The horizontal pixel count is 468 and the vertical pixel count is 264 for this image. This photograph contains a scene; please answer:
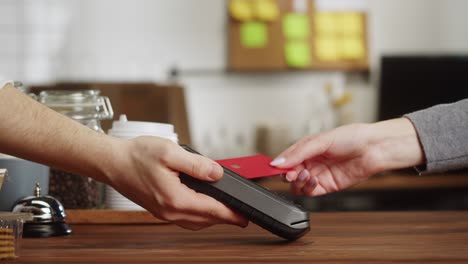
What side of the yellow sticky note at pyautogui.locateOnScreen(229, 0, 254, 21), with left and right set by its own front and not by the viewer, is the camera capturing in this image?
front

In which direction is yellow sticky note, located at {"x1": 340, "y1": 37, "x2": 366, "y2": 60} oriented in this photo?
toward the camera

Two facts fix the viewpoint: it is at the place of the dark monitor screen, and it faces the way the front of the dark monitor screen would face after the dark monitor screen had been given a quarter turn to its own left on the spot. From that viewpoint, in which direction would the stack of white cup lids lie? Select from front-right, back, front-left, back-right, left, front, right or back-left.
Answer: right

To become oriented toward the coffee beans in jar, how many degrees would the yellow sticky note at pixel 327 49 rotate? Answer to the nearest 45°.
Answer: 0° — it already faces it

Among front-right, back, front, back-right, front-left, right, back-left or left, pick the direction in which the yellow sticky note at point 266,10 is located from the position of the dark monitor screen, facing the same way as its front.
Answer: right

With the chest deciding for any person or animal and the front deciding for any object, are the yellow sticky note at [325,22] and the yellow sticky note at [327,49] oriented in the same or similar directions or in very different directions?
same or similar directions

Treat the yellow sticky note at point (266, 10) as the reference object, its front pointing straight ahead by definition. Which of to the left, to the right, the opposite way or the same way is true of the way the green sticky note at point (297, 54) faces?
the same way

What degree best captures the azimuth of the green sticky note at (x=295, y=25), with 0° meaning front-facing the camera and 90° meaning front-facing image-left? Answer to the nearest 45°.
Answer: approximately 0°

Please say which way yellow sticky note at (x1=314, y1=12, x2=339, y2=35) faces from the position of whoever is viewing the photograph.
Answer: facing the viewer

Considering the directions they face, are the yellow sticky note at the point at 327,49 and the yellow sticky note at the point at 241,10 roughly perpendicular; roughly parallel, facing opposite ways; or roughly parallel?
roughly parallel
